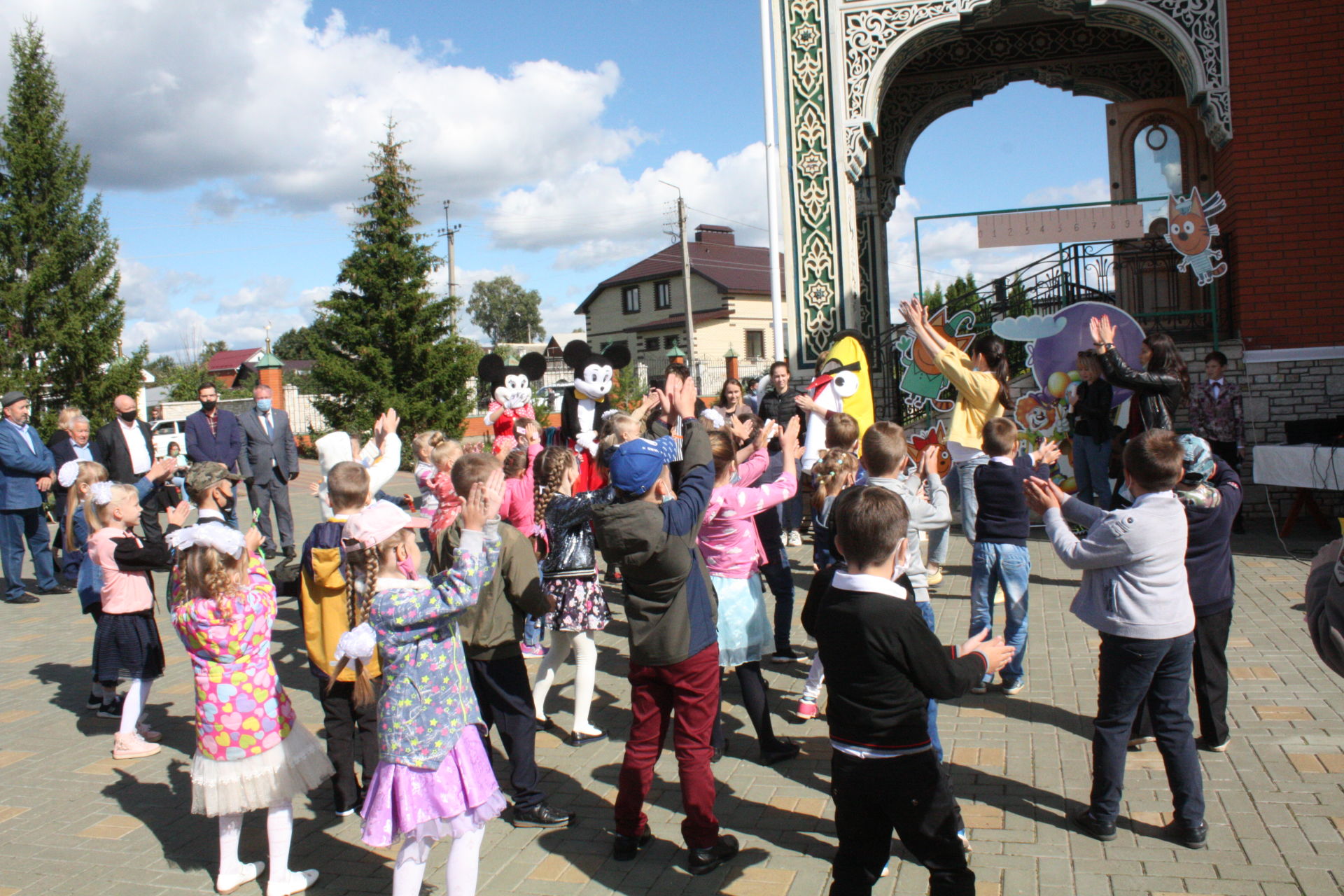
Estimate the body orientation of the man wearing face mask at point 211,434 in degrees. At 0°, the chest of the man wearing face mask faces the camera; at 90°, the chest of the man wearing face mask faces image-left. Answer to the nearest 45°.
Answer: approximately 0°

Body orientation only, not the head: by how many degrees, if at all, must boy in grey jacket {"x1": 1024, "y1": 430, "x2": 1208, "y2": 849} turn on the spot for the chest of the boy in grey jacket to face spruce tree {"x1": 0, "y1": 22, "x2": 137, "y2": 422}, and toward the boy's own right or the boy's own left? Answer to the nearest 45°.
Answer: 0° — they already face it

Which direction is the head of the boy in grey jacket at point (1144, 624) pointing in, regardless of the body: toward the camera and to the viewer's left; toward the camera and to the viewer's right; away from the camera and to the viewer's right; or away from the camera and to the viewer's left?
away from the camera and to the viewer's left

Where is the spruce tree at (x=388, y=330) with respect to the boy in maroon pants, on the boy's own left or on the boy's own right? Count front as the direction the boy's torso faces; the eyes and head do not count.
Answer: on the boy's own left

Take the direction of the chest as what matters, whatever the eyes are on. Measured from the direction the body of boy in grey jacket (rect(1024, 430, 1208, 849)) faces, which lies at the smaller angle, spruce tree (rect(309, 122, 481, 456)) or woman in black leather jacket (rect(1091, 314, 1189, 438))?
the spruce tree

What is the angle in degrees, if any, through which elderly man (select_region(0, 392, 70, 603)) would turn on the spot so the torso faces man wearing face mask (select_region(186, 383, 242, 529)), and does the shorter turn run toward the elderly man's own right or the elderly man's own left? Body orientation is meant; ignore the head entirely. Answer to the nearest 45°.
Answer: approximately 45° to the elderly man's own left

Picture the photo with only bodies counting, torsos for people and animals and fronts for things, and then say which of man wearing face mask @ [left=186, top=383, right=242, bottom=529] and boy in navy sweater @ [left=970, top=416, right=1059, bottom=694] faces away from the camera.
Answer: the boy in navy sweater

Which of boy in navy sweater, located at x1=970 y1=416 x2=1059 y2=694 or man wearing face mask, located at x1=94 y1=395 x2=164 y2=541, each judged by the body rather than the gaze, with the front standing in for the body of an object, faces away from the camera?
the boy in navy sweater
